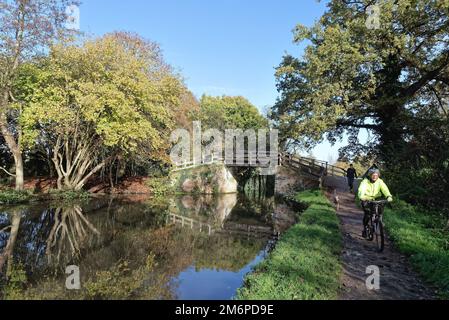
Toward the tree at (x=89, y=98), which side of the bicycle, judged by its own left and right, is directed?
right

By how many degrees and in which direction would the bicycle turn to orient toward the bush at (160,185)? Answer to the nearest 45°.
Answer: approximately 135° to its right

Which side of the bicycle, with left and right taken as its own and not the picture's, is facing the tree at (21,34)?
right

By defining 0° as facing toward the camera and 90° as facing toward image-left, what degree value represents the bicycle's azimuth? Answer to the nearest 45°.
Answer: approximately 0°

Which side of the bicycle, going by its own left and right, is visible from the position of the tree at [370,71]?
back

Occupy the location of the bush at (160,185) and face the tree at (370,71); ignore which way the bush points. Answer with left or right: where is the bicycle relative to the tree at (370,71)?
right
